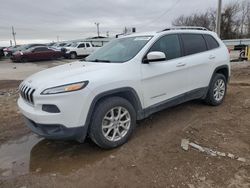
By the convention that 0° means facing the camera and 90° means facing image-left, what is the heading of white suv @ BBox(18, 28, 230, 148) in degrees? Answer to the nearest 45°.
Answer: approximately 45°
